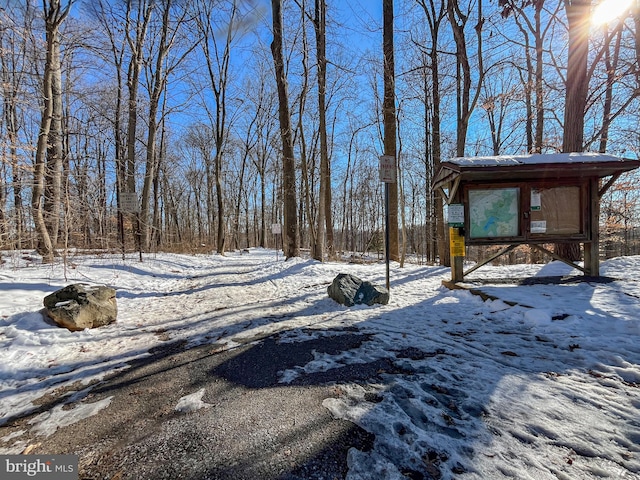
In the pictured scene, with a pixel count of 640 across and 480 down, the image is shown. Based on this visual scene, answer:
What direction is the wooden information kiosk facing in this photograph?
toward the camera

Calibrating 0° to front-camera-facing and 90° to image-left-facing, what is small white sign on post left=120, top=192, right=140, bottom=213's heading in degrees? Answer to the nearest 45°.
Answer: approximately 0°

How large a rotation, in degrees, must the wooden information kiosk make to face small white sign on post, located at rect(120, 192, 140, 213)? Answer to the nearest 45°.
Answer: approximately 90° to its right

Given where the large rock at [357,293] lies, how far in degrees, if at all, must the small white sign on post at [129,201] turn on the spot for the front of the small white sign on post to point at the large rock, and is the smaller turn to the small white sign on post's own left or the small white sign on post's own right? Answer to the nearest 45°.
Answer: approximately 45° to the small white sign on post's own left

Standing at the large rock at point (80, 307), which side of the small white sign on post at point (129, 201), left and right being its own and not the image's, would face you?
front

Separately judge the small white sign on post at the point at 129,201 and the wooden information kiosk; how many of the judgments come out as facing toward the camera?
2

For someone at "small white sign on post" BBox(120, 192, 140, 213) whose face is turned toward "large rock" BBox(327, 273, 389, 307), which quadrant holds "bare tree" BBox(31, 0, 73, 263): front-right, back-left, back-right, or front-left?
back-right

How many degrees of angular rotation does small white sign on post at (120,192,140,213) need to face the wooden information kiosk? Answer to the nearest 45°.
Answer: approximately 45° to its left

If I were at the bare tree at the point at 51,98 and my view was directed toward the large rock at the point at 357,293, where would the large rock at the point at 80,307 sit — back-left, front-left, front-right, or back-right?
front-right

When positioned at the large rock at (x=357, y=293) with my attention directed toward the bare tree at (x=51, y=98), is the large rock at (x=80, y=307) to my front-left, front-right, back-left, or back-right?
front-left

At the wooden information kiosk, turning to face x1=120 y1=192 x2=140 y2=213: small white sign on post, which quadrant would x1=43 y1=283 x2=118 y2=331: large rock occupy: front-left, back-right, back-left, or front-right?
front-left
